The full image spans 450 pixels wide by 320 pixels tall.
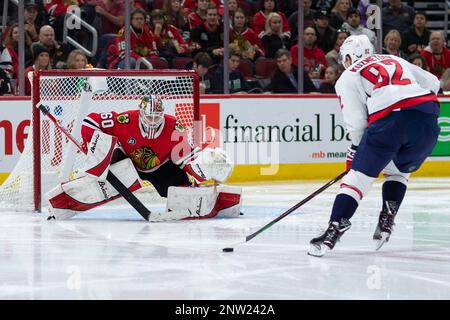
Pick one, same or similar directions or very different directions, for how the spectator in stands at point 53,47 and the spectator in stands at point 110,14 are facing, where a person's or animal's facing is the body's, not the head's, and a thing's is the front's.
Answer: same or similar directions

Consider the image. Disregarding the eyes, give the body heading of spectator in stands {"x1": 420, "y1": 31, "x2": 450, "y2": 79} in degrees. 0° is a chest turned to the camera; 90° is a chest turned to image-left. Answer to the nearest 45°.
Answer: approximately 0°

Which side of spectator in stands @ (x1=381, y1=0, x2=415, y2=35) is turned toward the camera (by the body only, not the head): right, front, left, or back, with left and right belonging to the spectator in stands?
front

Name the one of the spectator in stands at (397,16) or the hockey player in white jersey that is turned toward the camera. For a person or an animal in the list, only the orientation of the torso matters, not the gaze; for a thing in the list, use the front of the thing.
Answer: the spectator in stands

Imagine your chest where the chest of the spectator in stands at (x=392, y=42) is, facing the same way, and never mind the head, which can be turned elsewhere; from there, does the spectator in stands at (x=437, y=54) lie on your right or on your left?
on your left

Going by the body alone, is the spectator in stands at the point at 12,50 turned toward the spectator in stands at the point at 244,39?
no

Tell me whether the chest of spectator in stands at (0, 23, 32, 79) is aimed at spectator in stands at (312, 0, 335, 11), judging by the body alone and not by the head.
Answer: no

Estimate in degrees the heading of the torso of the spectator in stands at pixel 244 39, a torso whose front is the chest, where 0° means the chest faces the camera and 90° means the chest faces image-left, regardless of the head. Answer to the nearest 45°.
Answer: approximately 0°

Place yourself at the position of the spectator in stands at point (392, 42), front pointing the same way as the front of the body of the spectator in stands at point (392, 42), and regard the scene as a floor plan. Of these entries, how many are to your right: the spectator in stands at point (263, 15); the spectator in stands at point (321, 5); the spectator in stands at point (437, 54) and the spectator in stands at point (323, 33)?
3

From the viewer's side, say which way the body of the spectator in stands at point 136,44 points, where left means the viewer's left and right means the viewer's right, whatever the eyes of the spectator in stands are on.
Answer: facing the viewer

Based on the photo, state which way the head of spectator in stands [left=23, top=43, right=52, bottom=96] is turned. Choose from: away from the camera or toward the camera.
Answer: toward the camera

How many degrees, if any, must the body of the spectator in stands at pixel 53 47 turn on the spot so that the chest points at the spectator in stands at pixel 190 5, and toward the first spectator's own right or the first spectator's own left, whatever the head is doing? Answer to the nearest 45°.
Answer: approximately 135° to the first spectator's own left

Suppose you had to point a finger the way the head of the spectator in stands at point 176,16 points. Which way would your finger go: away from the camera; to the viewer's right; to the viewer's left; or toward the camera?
toward the camera

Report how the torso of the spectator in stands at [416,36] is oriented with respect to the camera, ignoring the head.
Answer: toward the camera

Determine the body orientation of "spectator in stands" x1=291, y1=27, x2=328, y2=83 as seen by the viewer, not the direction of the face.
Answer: toward the camera

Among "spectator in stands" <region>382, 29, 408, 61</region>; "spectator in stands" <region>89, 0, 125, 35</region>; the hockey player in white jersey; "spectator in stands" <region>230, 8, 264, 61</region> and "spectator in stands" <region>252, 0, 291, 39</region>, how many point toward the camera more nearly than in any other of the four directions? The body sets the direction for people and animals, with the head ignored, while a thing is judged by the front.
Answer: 4

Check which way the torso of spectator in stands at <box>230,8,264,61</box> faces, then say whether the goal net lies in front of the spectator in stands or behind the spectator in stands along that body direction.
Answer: in front

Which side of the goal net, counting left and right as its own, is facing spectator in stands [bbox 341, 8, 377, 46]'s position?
left

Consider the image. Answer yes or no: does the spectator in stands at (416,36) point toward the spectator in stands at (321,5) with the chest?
no

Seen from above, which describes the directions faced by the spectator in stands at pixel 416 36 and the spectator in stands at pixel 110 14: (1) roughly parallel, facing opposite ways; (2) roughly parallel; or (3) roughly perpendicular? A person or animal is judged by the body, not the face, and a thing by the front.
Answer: roughly parallel
